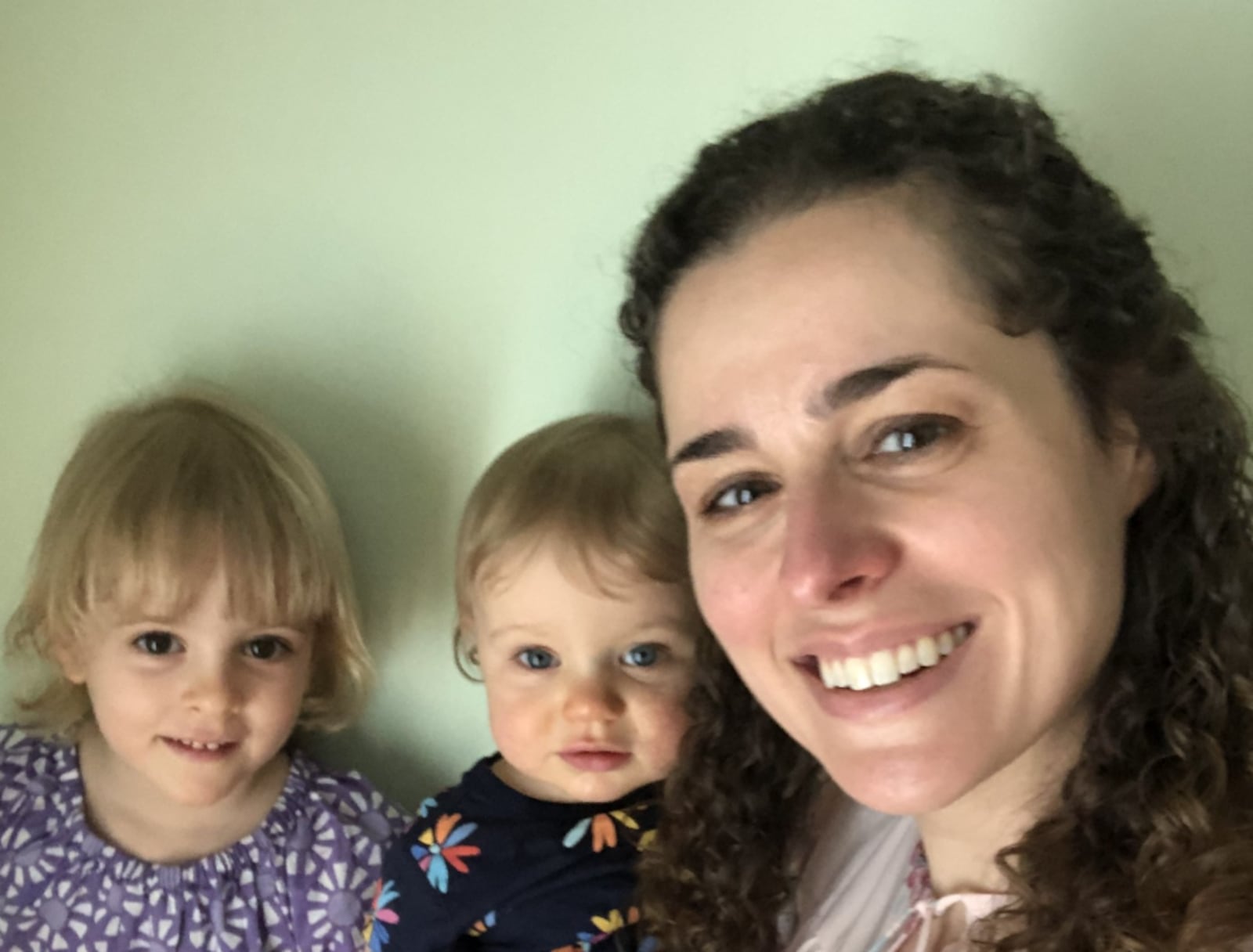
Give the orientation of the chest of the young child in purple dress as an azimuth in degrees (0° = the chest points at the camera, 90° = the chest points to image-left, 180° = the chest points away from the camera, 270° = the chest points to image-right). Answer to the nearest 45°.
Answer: approximately 0°

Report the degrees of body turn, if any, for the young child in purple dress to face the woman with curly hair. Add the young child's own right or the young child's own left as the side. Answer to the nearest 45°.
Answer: approximately 45° to the young child's own left

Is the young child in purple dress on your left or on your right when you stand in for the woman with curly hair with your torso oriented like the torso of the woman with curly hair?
on your right
